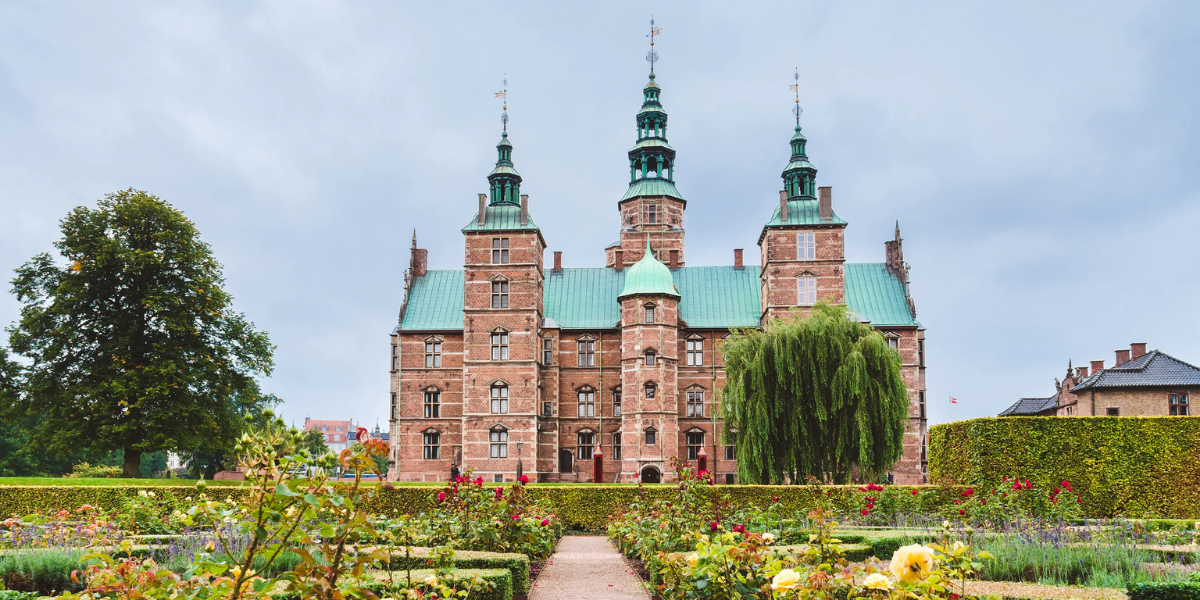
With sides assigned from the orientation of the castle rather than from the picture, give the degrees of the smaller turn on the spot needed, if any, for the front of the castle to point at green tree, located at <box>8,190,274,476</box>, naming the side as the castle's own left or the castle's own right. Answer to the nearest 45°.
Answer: approximately 45° to the castle's own right

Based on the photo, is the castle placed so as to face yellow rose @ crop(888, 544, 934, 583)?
yes

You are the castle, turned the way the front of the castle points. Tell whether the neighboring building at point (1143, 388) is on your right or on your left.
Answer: on your left

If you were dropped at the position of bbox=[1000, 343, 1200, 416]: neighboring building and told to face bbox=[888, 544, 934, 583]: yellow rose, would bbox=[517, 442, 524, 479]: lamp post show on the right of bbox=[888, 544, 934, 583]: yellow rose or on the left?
right

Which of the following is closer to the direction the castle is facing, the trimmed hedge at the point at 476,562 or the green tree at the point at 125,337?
the trimmed hedge

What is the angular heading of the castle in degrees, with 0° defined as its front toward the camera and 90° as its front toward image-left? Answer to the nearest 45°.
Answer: approximately 0°

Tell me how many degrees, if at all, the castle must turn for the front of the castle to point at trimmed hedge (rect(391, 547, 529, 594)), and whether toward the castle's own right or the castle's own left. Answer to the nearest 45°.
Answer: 0° — it already faces it
